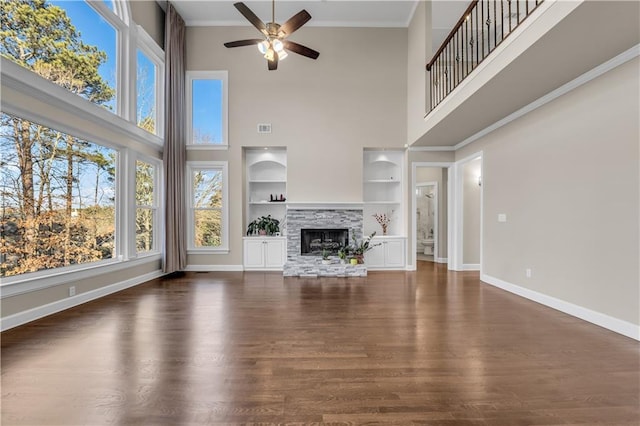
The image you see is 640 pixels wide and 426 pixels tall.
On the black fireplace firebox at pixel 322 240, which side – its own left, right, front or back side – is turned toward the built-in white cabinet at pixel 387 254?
left

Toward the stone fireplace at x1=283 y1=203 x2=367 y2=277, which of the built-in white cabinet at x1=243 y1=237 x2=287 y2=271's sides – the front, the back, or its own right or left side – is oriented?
left

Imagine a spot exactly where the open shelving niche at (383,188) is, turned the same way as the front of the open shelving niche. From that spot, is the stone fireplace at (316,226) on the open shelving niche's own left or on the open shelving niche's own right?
on the open shelving niche's own right

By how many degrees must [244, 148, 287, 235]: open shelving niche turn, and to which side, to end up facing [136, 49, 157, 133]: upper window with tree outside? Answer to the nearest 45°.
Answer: approximately 45° to its right

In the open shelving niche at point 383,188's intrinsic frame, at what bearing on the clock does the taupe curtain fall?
The taupe curtain is roughly at 2 o'clock from the open shelving niche.
